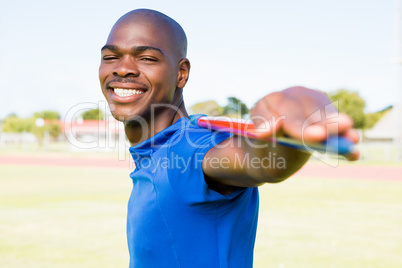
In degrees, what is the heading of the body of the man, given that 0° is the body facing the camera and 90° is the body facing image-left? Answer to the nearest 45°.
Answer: approximately 45°

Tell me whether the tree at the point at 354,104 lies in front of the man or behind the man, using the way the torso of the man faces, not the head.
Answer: behind
